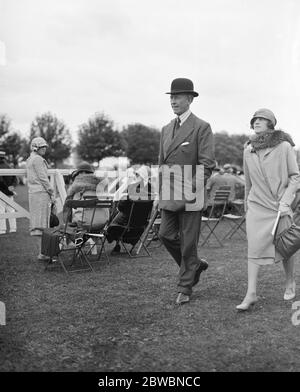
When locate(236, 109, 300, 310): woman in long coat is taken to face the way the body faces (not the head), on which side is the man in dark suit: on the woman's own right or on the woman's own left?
on the woman's own right

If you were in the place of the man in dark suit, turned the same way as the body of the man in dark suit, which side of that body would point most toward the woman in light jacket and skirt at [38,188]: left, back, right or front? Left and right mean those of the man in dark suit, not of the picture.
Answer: right
